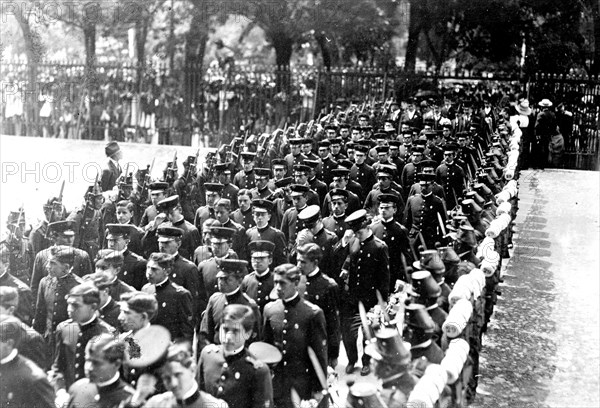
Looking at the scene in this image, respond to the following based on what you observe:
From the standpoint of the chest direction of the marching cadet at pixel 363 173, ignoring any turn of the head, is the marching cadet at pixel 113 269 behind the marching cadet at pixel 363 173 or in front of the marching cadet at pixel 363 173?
in front

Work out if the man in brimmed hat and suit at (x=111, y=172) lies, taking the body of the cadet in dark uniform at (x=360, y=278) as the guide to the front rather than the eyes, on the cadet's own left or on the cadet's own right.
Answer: on the cadet's own right

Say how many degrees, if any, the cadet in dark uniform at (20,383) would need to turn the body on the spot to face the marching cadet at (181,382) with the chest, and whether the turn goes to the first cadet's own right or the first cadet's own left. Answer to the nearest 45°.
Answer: approximately 90° to the first cadet's own left

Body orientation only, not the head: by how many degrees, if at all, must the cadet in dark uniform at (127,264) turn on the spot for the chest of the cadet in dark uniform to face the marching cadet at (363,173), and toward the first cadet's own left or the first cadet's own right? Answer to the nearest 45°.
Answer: approximately 180°

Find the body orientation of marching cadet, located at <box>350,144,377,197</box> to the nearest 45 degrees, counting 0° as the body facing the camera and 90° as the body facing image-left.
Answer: approximately 45°

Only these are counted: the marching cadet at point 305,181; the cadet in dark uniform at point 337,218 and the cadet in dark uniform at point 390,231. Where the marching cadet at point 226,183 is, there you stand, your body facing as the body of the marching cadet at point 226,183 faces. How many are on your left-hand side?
3
